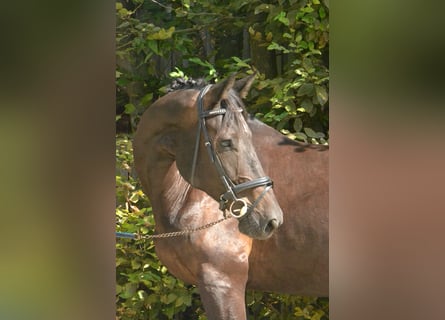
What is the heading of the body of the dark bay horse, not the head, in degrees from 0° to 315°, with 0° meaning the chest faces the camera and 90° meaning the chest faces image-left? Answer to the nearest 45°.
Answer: approximately 90°
